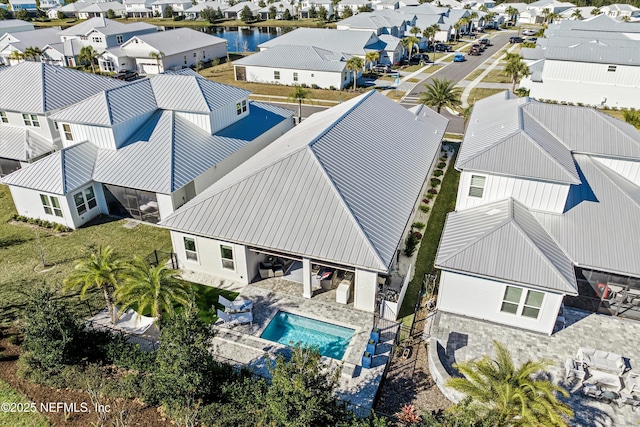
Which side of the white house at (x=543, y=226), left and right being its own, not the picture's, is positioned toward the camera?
back

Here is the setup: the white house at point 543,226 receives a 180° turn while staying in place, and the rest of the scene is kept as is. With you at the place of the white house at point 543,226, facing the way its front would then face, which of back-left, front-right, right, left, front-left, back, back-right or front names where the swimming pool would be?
front-right

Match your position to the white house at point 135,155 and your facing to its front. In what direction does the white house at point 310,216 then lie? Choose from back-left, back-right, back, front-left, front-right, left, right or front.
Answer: right

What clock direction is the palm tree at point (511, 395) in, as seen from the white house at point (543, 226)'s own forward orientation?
The palm tree is roughly at 6 o'clock from the white house.

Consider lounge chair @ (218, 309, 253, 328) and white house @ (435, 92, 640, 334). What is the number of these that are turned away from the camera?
1

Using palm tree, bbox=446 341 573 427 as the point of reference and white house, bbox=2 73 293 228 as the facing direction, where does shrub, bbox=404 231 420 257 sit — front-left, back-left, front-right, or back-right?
front-right

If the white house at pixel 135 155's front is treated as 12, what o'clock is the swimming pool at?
The swimming pool is roughly at 4 o'clock from the white house.

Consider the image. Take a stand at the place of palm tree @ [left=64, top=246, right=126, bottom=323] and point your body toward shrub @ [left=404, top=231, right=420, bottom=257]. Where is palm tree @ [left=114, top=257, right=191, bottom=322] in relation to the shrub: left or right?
right

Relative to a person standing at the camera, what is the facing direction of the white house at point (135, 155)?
facing away from the viewer and to the right of the viewer

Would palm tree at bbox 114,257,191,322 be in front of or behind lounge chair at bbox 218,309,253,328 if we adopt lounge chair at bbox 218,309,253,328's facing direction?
behind

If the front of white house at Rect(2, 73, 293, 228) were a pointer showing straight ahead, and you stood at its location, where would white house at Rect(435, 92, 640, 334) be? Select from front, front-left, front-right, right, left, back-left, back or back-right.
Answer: right

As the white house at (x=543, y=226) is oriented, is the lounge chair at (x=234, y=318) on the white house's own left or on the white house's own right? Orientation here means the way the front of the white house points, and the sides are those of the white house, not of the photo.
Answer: on the white house's own left

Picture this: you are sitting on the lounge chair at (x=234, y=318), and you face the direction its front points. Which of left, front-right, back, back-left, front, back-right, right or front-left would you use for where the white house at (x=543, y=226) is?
front

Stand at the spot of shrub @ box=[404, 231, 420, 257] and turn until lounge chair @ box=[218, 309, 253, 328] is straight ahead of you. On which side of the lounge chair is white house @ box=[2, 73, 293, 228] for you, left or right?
right

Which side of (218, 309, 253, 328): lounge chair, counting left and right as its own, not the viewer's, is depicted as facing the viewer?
right

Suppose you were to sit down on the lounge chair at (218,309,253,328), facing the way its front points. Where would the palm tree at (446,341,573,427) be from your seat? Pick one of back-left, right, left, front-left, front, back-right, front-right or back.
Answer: front-right
